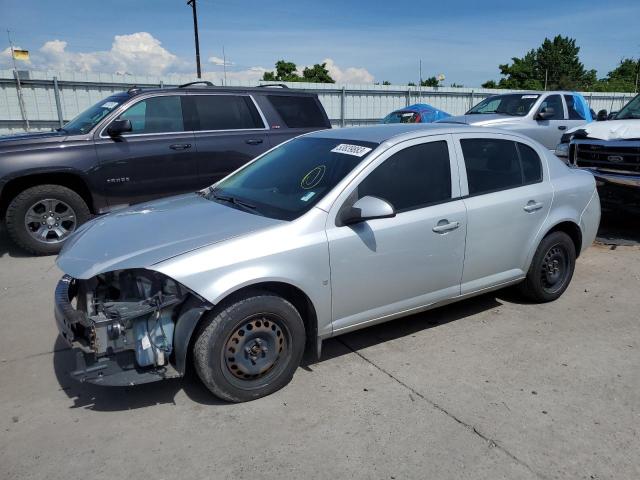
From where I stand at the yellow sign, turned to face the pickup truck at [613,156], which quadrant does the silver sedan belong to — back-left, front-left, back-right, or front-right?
front-right

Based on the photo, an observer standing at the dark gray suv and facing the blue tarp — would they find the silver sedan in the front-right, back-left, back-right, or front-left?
back-right

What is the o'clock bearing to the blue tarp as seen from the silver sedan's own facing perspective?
The blue tarp is roughly at 5 o'clock from the silver sedan.

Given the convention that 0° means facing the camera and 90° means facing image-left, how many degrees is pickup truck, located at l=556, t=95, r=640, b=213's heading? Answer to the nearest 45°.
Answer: approximately 45°

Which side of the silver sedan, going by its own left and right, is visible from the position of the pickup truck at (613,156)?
back

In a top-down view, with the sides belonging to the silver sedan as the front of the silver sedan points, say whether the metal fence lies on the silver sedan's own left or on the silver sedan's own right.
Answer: on the silver sedan's own right

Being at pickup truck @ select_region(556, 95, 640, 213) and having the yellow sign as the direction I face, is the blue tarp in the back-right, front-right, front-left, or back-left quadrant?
front-right

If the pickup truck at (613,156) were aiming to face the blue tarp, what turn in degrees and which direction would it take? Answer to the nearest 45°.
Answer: approximately 90° to its right

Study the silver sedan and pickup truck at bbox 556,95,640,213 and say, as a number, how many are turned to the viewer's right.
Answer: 0

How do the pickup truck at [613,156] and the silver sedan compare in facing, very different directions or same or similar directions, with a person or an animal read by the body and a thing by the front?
same or similar directions

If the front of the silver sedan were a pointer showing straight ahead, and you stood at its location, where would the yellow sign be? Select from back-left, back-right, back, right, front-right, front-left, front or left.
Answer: right

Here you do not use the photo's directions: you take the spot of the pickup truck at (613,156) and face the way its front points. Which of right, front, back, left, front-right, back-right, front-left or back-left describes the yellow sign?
front-right
